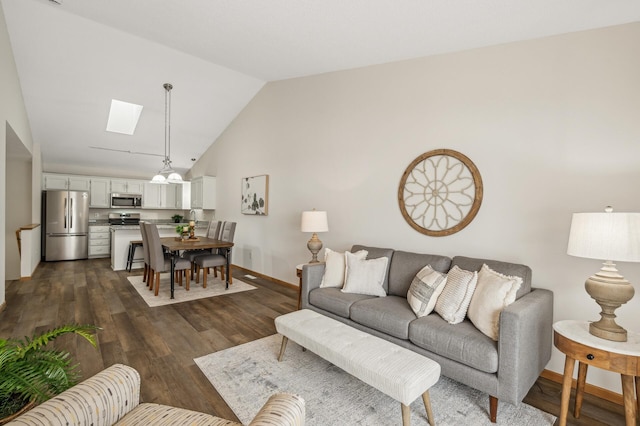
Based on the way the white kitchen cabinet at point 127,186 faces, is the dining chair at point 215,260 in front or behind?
in front

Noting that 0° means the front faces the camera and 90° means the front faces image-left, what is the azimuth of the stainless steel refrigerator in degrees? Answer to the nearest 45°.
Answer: approximately 0°

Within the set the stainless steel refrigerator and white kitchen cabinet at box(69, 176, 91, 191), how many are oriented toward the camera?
2

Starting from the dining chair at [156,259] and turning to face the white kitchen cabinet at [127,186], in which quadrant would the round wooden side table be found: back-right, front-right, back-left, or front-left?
back-right

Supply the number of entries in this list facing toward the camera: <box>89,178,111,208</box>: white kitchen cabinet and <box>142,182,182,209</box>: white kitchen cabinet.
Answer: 2

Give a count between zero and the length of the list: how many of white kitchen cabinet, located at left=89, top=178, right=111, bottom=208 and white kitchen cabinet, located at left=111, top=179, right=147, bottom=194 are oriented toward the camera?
2

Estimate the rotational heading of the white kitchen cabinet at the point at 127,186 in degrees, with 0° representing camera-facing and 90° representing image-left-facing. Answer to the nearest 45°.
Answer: approximately 0°

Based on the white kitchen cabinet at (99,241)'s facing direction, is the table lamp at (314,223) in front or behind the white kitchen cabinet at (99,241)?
in front
